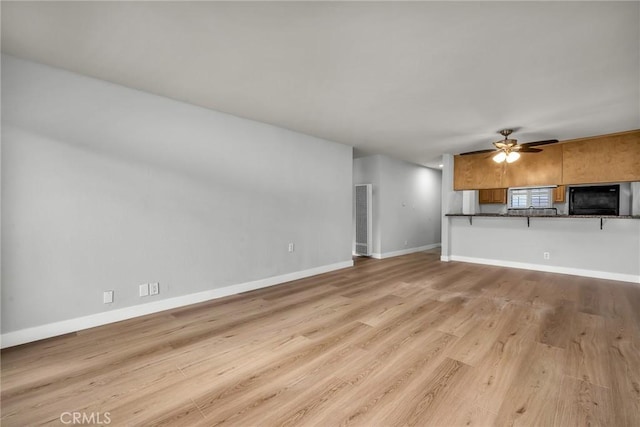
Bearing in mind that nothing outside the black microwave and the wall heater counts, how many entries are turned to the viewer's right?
0

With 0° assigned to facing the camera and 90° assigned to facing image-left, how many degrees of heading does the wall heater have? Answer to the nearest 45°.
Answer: approximately 45°

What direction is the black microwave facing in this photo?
toward the camera

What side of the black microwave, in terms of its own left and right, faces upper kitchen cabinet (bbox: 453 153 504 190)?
right

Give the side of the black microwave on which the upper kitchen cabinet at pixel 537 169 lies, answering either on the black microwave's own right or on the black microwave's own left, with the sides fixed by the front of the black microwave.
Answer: on the black microwave's own right

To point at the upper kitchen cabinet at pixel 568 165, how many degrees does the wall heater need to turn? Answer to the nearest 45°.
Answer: approximately 135° to its left

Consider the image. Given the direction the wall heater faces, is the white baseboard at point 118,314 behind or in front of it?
in front

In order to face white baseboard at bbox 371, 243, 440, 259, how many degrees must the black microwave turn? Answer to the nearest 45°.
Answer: approximately 90° to its right
